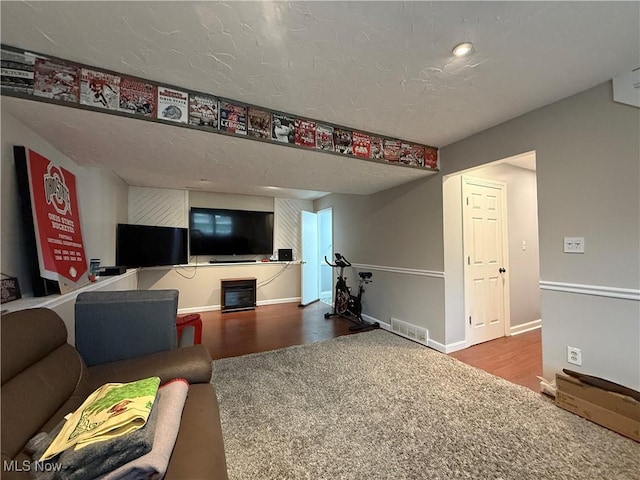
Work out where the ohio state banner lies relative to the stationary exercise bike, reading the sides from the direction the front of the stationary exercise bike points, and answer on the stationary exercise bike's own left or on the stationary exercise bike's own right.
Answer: on the stationary exercise bike's own left

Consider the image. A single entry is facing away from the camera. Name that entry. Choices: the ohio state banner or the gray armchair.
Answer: the gray armchair

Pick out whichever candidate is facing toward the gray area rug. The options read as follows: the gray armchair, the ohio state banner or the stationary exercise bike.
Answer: the ohio state banner

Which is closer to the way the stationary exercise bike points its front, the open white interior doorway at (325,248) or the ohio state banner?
the open white interior doorway

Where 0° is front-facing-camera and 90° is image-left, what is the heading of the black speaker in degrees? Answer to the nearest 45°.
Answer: approximately 0°

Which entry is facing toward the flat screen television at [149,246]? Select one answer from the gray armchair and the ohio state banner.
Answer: the gray armchair

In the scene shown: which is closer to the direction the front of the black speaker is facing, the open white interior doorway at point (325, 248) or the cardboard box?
the cardboard box

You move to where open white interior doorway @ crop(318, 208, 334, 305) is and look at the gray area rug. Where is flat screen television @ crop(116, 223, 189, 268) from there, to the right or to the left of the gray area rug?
right

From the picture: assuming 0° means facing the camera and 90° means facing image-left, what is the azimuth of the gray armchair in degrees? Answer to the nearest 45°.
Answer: approximately 180°
